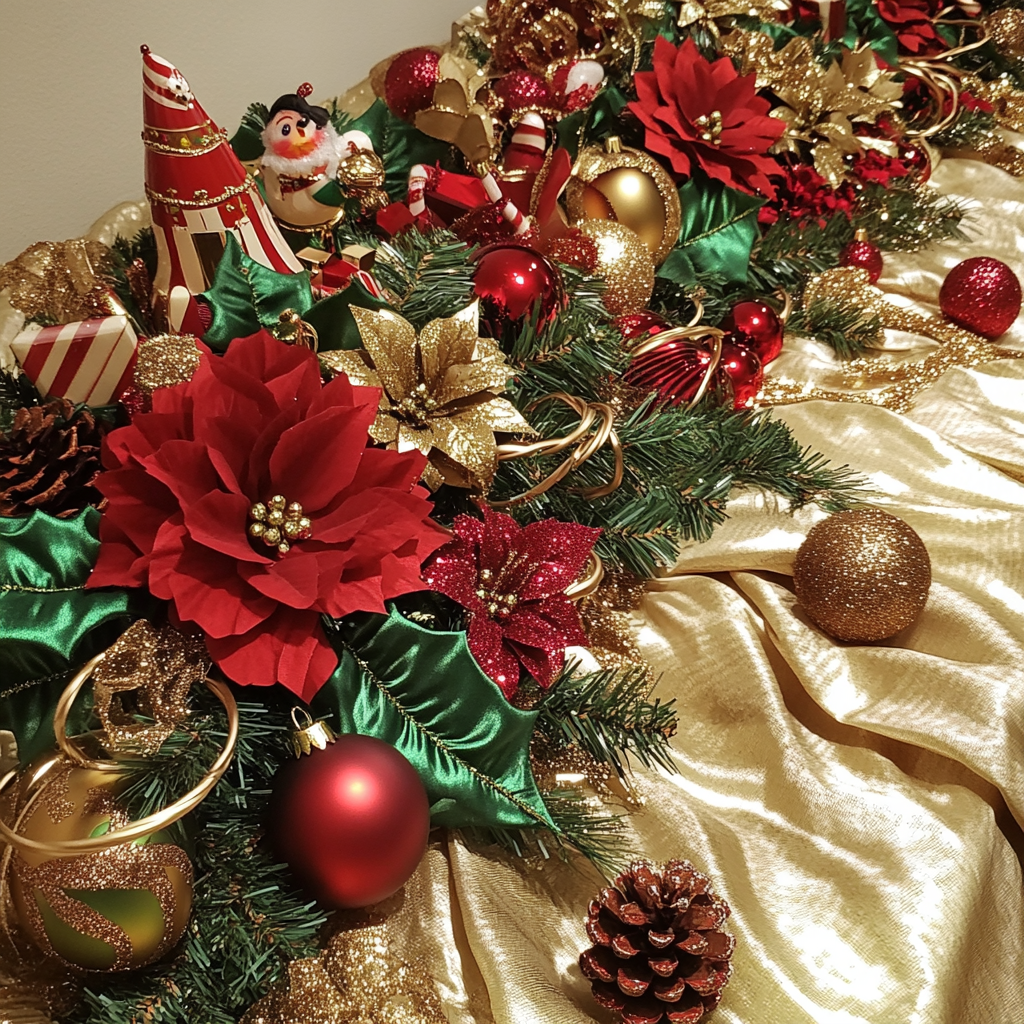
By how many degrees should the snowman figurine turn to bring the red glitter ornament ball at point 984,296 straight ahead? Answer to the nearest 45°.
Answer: approximately 90° to its left

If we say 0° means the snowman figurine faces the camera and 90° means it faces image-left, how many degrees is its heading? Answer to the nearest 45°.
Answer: approximately 0°
